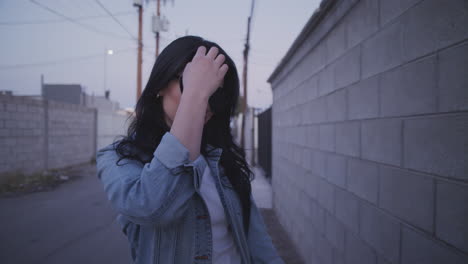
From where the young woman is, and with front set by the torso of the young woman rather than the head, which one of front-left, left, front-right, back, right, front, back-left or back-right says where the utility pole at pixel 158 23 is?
back-left

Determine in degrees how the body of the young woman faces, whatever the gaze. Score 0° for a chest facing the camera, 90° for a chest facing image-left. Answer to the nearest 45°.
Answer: approximately 315°

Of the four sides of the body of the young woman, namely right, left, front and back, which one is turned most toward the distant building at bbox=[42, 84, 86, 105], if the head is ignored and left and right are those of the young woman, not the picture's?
back
